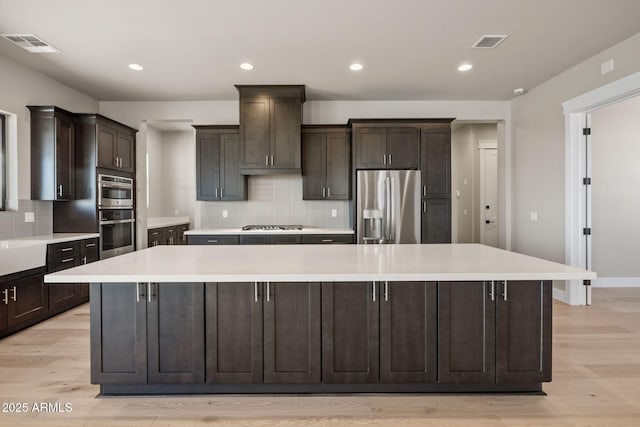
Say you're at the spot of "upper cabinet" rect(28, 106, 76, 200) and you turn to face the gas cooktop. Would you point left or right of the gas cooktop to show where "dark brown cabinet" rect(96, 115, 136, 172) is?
left

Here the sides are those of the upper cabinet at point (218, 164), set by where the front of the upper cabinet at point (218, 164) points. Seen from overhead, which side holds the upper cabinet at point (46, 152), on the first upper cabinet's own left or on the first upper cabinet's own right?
on the first upper cabinet's own right

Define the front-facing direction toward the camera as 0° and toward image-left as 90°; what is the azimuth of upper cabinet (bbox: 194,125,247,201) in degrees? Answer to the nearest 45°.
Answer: approximately 0°

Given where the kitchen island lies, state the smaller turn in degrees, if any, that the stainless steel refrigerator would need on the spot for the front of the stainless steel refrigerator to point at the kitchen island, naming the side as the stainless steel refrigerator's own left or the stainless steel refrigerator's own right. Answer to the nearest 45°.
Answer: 0° — it already faces it

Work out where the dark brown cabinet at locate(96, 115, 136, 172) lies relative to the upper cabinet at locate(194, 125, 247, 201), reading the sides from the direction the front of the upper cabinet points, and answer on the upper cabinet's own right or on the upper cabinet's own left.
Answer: on the upper cabinet's own right
